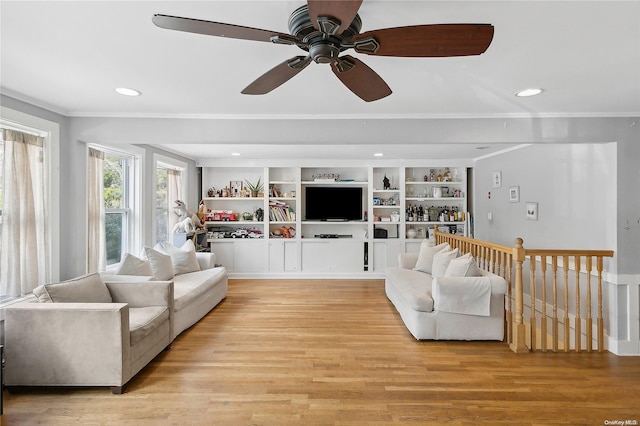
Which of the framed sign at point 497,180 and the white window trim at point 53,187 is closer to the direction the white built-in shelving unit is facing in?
the white window trim

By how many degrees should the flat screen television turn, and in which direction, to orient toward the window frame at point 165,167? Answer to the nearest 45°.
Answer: approximately 45° to its right

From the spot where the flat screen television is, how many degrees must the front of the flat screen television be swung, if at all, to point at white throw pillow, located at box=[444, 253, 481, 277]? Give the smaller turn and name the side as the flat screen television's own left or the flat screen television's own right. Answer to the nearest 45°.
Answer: approximately 45° to the flat screen television's own left

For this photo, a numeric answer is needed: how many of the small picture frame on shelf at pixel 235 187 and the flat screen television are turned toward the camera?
2

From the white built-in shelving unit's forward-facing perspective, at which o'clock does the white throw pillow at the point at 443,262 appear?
The white throw pillow is roughly at 11 o'clock from the white built-in shelving unit.

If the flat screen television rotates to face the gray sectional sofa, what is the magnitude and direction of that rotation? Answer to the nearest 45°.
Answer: approximately 45° to its right

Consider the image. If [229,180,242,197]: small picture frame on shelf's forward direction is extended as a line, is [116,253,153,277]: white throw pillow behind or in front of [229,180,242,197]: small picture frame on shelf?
in front

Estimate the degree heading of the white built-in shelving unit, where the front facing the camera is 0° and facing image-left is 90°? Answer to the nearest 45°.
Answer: approximately 0°

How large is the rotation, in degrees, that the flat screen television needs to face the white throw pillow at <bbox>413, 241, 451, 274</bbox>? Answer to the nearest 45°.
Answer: approximately 45° to its left

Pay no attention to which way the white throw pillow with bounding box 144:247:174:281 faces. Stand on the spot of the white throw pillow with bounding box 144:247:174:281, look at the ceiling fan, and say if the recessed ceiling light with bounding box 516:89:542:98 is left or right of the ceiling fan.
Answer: left

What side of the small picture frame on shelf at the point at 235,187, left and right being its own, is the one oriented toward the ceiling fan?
front

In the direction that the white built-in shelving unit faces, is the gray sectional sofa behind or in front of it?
in front
